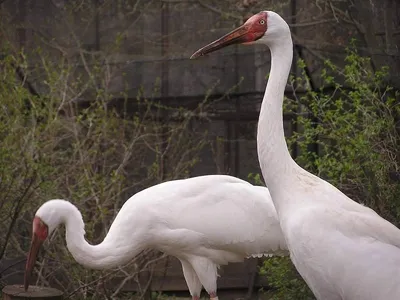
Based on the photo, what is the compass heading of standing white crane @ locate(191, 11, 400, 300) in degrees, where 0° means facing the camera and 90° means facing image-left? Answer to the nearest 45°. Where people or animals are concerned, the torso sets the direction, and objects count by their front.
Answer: approximately 90°

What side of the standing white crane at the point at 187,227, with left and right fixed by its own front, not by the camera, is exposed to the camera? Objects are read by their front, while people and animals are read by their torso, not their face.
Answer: left

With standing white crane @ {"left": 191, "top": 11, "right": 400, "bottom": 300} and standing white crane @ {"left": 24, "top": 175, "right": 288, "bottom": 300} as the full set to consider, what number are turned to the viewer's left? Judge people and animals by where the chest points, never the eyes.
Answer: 2

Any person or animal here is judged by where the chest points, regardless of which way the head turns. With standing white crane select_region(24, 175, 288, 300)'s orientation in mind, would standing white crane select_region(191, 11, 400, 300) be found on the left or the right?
on its left

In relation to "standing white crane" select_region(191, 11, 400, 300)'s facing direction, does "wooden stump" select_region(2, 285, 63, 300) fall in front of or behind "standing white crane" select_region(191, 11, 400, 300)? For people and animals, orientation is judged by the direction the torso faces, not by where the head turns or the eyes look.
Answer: in front

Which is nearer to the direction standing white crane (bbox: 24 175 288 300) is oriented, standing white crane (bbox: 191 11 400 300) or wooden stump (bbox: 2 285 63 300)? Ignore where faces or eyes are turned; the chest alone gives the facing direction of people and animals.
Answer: the wooden stump
